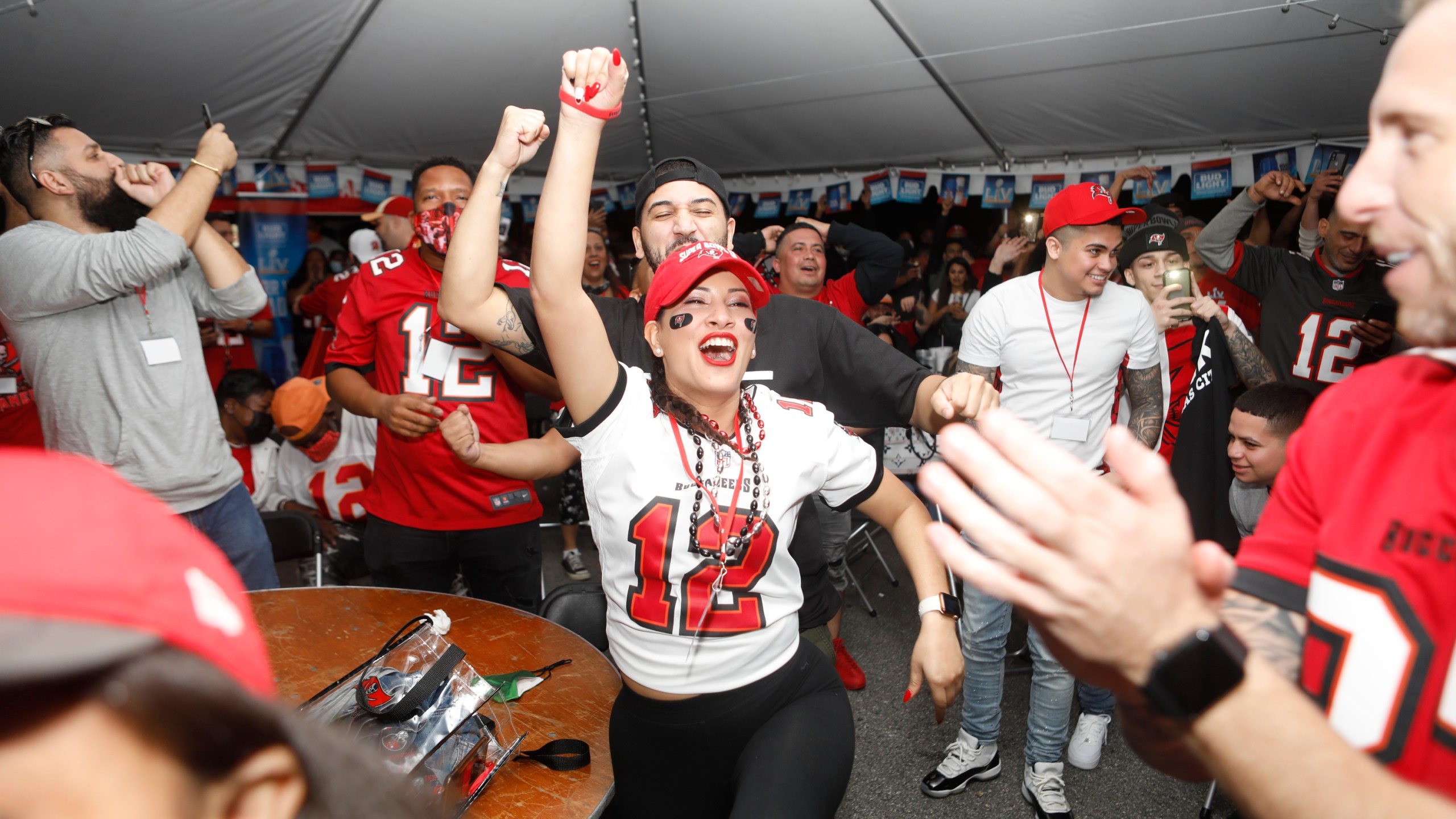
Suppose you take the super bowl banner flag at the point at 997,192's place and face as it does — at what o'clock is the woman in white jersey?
The woman in white jersey is roughly at 12 o'clock from the super bowl banner flag.

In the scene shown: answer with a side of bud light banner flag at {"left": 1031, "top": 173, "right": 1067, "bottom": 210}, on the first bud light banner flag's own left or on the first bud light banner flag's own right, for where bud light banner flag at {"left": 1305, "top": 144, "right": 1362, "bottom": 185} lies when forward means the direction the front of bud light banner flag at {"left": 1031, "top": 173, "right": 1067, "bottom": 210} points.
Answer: on the first bud light banner flag's own left

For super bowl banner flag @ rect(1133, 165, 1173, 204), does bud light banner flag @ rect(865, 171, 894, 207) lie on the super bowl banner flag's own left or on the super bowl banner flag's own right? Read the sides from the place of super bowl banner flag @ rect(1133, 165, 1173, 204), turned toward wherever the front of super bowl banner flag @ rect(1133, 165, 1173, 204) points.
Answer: on the super bowl banner flag's own right

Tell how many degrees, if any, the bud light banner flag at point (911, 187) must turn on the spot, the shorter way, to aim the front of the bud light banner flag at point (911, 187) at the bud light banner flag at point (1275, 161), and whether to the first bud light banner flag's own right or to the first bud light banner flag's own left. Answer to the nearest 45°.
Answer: approximately 45° to the first bud light banner flag's own left

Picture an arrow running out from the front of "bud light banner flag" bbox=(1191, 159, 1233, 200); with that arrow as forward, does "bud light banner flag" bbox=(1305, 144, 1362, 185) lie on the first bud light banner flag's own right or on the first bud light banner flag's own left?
on the first bud light banner flag's own left

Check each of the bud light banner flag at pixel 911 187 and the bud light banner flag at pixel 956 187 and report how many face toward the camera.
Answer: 2

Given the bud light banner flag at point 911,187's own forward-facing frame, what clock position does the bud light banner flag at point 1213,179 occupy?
the bud light banner flag at point 1213,179 is roughly at 10 o'clock from the bud light banner flag at point 911,187.

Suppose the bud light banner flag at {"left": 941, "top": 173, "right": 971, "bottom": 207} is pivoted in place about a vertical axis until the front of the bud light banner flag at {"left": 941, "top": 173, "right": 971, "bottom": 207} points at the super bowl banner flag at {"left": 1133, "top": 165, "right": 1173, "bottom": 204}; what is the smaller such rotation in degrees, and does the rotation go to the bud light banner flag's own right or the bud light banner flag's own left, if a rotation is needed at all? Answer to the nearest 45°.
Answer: approximately 90° to the bud light banner flag's own left
